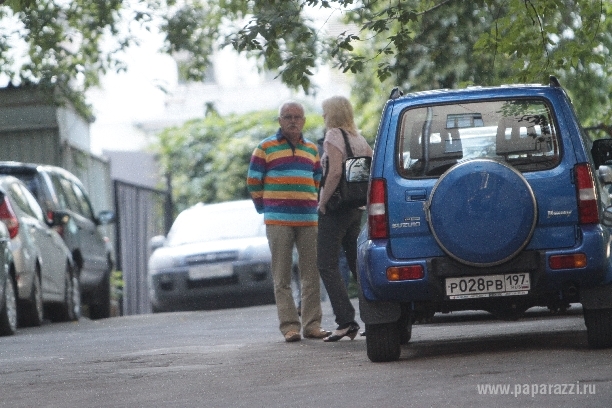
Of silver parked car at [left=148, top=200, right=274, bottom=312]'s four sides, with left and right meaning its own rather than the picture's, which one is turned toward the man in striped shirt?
front

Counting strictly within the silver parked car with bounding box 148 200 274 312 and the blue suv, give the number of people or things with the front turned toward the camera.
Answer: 1

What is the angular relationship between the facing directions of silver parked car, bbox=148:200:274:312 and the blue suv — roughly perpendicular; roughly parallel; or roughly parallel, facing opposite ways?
roughly parallel, facing opposite ways

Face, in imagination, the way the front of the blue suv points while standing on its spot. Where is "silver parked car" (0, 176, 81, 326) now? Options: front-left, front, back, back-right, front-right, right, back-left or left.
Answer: front-left

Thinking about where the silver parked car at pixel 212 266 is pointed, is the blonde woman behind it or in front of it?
in front

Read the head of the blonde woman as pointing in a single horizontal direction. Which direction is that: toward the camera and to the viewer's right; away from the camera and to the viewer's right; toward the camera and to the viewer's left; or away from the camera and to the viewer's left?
away from the camera and to the viewer's left

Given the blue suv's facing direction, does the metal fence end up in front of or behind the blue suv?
in front

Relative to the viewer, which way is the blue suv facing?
away from the camera

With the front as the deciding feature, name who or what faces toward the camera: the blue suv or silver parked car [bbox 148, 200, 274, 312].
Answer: the silver parked car

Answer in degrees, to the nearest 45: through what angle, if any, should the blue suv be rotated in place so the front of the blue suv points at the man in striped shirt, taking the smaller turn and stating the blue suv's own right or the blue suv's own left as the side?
approximately 45° to the blue suv's own left

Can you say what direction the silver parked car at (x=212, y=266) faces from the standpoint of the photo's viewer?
facing the viewer
